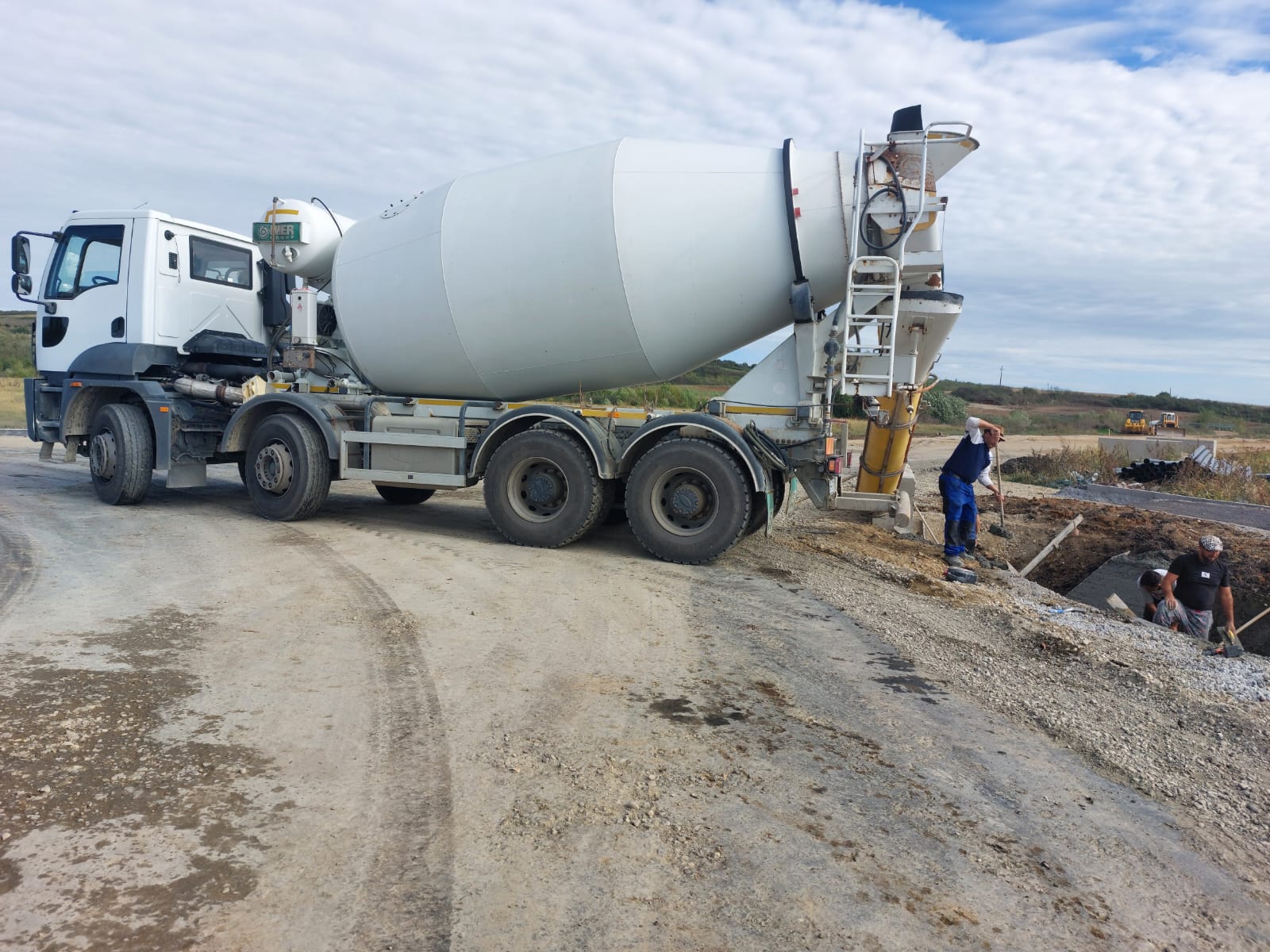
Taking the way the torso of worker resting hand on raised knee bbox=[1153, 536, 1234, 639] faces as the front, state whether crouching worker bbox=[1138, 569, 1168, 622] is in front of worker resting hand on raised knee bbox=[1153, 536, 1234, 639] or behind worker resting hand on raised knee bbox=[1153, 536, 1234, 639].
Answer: behind

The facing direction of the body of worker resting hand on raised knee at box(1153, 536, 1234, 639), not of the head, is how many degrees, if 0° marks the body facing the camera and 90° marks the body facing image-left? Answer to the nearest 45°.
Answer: approximately 0°

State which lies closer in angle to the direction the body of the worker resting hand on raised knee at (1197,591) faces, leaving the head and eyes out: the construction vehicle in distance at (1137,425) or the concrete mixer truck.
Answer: the concrete mixer truck

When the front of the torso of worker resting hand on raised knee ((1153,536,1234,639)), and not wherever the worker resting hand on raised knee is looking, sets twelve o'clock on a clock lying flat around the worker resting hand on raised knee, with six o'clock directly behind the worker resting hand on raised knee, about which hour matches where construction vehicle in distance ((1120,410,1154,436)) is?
The construction vehicle in distance is roughly at 6 o'clock from the worker resting hand on raised knee.

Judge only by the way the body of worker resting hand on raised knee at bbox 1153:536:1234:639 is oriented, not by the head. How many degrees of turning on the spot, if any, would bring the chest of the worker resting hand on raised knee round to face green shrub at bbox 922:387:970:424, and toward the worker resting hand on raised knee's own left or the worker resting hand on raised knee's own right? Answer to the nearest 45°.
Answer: approximately 180°

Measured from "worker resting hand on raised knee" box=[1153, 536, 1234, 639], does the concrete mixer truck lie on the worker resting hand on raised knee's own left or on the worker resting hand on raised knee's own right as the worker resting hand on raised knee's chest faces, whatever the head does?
on the worker resting hand on raised knee's own right
